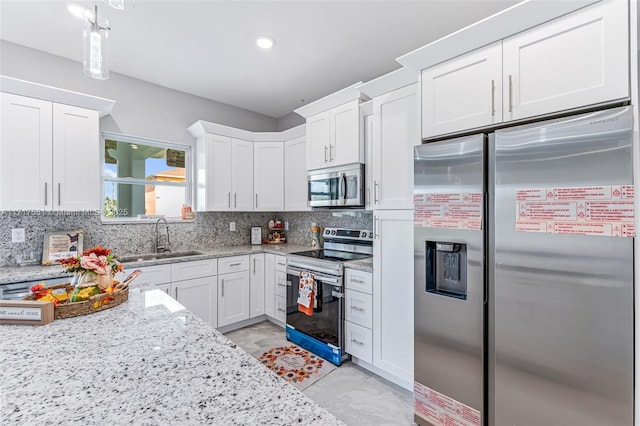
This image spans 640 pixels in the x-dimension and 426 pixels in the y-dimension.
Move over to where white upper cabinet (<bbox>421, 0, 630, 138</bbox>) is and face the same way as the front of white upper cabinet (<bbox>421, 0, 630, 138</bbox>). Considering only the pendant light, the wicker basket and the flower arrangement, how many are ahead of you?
3

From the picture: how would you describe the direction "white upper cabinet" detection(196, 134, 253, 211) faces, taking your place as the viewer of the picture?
facing the viewer and to the right of the viewer

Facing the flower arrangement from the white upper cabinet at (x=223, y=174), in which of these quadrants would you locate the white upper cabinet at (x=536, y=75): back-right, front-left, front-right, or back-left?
front-left

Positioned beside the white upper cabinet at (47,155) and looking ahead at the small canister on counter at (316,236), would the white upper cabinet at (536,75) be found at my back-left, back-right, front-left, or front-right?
front-right

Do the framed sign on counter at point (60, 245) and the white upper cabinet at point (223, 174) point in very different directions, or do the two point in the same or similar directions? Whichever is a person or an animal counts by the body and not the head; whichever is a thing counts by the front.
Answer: same or similar directions

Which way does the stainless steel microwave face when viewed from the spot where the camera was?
facing the viewer and to the left of the viewer

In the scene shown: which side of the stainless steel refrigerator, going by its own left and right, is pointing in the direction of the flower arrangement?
front

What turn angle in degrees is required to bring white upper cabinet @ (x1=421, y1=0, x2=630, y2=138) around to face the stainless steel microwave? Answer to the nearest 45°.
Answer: approximately 45° to its right

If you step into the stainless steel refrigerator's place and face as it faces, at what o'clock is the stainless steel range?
The stainless steel range is roughly at 2 o'clock from the stainless steel refrigerator.

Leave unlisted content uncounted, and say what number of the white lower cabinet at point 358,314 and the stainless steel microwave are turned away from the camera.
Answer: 0

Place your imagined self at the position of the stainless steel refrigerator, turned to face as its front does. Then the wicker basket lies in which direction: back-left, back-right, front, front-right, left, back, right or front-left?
front

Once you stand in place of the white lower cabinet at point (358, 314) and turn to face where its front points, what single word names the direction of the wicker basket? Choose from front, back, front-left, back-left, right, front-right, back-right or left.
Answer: front

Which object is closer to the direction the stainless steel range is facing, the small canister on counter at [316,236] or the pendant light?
the pendant light

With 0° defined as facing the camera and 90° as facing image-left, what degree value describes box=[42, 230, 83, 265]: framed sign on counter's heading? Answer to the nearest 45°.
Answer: approximately 315°
